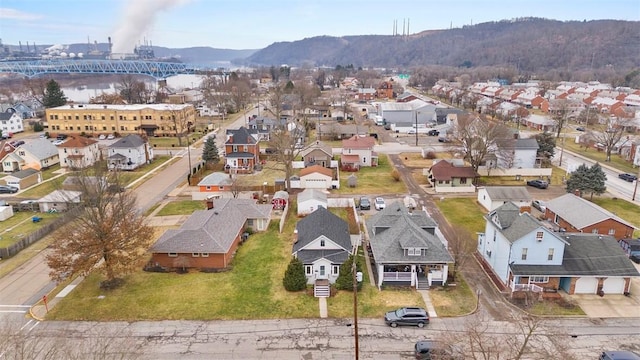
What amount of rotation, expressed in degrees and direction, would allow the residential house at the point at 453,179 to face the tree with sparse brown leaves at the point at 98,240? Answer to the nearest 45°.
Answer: approximately 45° to its right

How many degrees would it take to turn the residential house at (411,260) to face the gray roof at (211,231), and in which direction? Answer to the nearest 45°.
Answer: approximately 90° to its right

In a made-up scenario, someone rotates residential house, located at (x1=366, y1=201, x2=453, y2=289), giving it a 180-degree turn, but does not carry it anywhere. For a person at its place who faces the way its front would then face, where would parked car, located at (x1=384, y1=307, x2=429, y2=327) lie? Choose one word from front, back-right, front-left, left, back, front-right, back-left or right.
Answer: back

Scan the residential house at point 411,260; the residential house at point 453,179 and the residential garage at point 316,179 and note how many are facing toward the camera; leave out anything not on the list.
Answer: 3

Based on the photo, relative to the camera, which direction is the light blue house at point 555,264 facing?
toward the camera

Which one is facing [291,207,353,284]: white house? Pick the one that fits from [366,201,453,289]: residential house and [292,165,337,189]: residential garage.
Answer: [292,165,337,189]: residential garage

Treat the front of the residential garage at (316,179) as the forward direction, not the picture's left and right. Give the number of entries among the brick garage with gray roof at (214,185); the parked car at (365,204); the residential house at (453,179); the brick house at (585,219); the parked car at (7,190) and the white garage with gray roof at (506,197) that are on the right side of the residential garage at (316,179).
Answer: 2

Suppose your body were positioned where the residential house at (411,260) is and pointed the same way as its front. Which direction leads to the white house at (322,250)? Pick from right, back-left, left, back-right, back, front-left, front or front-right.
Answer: right

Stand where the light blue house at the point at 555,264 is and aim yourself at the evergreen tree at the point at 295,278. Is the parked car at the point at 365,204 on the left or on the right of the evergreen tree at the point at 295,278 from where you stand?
right

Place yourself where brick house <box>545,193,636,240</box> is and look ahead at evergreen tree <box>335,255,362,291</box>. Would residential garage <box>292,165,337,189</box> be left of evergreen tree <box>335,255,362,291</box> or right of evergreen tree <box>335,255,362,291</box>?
right

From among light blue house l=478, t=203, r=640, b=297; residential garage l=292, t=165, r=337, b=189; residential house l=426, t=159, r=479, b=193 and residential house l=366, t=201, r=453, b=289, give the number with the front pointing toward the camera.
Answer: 4

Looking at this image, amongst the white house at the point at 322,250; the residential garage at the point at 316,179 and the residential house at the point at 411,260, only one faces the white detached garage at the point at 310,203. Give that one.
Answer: the residential garage at the point at 316,179

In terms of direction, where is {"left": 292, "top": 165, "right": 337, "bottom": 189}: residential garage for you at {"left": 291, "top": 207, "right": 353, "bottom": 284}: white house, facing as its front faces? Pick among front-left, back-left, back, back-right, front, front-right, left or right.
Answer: back
